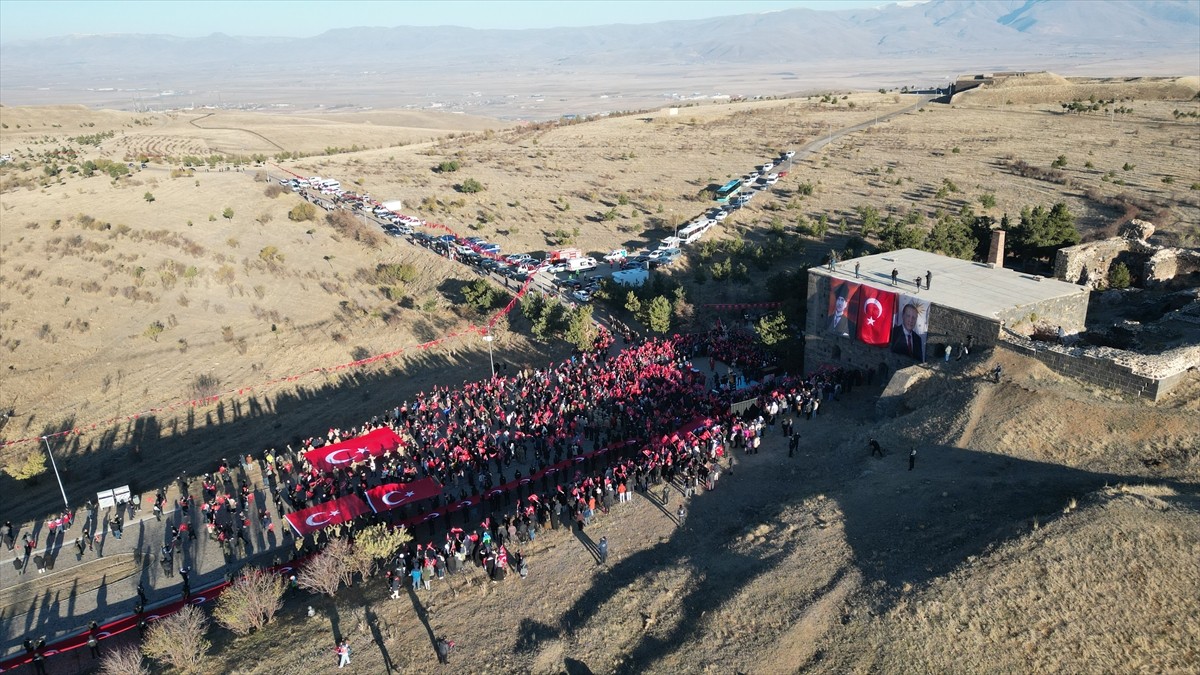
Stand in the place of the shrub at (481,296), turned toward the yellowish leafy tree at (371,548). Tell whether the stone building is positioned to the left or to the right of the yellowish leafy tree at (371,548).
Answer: left

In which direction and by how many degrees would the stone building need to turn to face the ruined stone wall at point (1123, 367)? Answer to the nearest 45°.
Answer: approximately 90° to its left

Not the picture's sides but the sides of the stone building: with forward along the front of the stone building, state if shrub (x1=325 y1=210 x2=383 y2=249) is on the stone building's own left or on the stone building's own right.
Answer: on the stone building's own right

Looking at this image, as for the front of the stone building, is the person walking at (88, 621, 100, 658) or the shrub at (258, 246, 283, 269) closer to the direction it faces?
the person walking

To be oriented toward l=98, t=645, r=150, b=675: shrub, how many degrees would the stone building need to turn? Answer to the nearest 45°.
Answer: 0° — it already faces it

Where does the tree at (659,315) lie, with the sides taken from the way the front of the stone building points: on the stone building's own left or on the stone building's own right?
on the stone building's own right

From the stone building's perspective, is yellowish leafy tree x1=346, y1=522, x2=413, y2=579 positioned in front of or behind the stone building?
in front

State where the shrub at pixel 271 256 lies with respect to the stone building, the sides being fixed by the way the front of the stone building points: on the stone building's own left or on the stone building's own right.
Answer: on the stone building's own right

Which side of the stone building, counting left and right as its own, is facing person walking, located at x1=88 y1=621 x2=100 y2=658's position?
front

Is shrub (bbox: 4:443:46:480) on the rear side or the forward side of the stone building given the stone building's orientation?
on the forward side

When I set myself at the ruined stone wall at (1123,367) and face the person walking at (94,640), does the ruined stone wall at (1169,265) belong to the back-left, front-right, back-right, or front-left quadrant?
back-right

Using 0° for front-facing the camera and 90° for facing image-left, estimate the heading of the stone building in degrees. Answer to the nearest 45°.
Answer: approximately 45°

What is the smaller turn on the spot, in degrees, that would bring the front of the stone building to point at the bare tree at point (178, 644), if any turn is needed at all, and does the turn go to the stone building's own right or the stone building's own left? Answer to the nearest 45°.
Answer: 0° — it already faces it

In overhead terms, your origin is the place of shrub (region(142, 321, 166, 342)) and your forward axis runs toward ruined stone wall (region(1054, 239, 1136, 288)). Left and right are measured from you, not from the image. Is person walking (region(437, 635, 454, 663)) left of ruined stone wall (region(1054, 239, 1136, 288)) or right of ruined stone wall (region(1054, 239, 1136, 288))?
right
